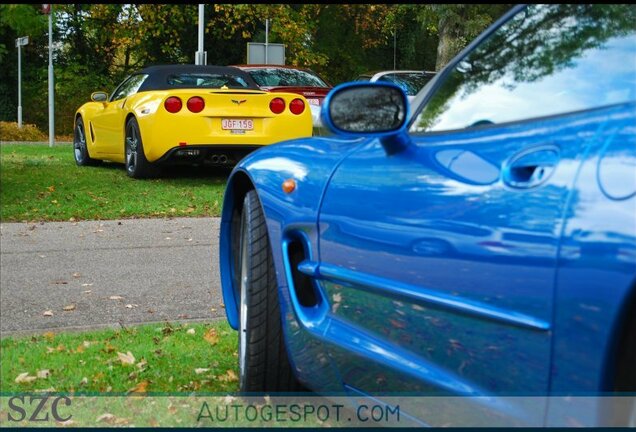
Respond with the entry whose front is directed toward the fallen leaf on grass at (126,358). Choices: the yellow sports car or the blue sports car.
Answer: the blue sports car

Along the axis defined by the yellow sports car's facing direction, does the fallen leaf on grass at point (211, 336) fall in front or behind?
behind

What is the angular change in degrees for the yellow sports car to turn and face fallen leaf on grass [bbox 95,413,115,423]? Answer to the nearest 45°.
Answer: approximately 135° to its left

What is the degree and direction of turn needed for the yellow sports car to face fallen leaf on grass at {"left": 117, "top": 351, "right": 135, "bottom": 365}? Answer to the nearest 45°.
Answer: approximately 135° to its left

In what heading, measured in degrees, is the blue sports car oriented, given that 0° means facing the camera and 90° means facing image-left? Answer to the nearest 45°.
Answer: approximately 135°

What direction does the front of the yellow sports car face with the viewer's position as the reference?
facing away from the viewer and to the left of the viewer

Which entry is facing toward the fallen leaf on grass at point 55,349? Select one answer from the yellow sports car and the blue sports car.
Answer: the blue sports car

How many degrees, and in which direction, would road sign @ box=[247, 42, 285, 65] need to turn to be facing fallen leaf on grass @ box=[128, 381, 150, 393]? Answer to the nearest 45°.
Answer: approximately 180°

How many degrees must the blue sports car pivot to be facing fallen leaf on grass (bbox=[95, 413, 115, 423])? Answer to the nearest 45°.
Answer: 0° — it already faces it

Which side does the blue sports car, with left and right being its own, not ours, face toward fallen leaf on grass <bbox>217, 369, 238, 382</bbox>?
front

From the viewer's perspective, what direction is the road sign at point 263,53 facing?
away from the camera

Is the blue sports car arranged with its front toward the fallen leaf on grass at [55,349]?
yes

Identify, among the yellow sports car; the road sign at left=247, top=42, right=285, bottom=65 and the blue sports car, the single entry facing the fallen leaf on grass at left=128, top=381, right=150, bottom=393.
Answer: the blue sports car

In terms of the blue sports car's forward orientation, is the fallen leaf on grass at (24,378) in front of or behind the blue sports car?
in front

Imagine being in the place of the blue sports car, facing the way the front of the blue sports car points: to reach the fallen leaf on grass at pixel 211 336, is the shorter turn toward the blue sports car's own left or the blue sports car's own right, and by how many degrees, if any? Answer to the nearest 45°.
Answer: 0° — it already faces it

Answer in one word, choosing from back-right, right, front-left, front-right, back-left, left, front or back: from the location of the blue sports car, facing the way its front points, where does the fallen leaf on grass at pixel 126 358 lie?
front
